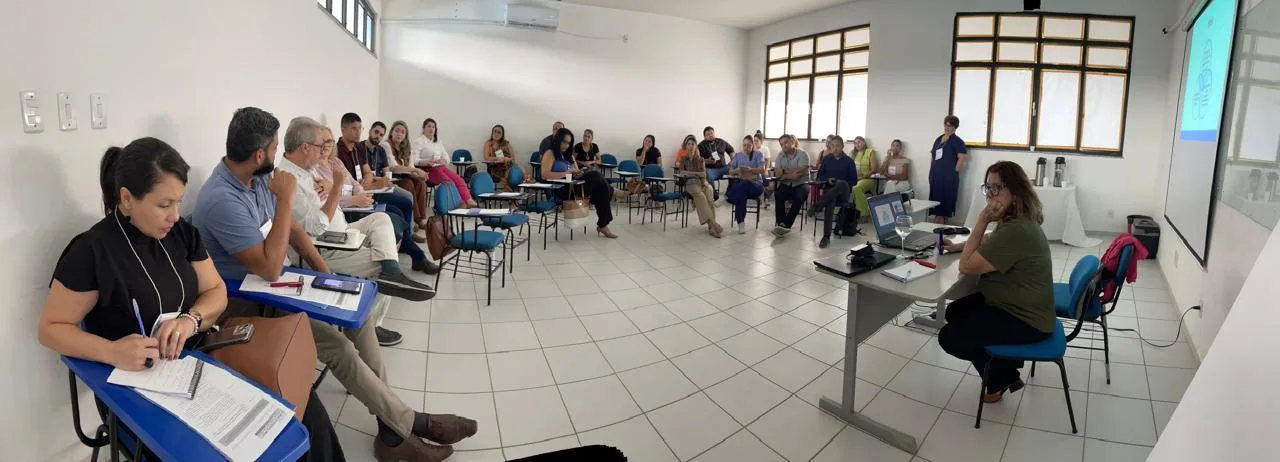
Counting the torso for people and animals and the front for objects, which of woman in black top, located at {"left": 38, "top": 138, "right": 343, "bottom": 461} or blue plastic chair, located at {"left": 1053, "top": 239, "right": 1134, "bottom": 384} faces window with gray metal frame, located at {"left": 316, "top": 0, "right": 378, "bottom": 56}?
the blue plastic chair

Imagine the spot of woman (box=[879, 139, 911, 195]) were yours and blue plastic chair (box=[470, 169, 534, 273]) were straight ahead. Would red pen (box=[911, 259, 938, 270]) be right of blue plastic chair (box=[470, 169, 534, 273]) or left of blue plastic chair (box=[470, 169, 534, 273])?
left

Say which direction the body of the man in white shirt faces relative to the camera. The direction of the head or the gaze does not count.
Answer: to the viewer's right

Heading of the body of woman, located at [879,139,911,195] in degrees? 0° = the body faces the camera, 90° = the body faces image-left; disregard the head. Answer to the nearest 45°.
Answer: approximately 45°

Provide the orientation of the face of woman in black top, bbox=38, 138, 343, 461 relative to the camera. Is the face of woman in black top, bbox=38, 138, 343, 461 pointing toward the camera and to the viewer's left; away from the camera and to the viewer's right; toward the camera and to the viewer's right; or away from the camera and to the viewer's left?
toward the camera and to the viewer's right

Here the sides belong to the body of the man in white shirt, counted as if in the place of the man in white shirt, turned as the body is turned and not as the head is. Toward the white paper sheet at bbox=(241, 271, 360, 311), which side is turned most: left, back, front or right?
right

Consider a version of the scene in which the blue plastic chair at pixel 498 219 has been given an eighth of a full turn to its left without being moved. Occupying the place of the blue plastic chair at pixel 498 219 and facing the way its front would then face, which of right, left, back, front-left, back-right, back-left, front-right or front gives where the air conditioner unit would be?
left

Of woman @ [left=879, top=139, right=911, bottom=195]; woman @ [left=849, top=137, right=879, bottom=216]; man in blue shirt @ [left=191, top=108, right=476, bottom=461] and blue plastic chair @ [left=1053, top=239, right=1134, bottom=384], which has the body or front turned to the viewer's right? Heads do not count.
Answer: the man in blue shirt

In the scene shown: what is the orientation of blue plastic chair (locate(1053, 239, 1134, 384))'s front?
to the viewer's left

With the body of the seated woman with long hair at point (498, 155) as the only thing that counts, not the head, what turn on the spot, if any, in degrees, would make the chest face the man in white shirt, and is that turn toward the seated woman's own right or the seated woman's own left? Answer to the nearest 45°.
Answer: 0° — they already face them
